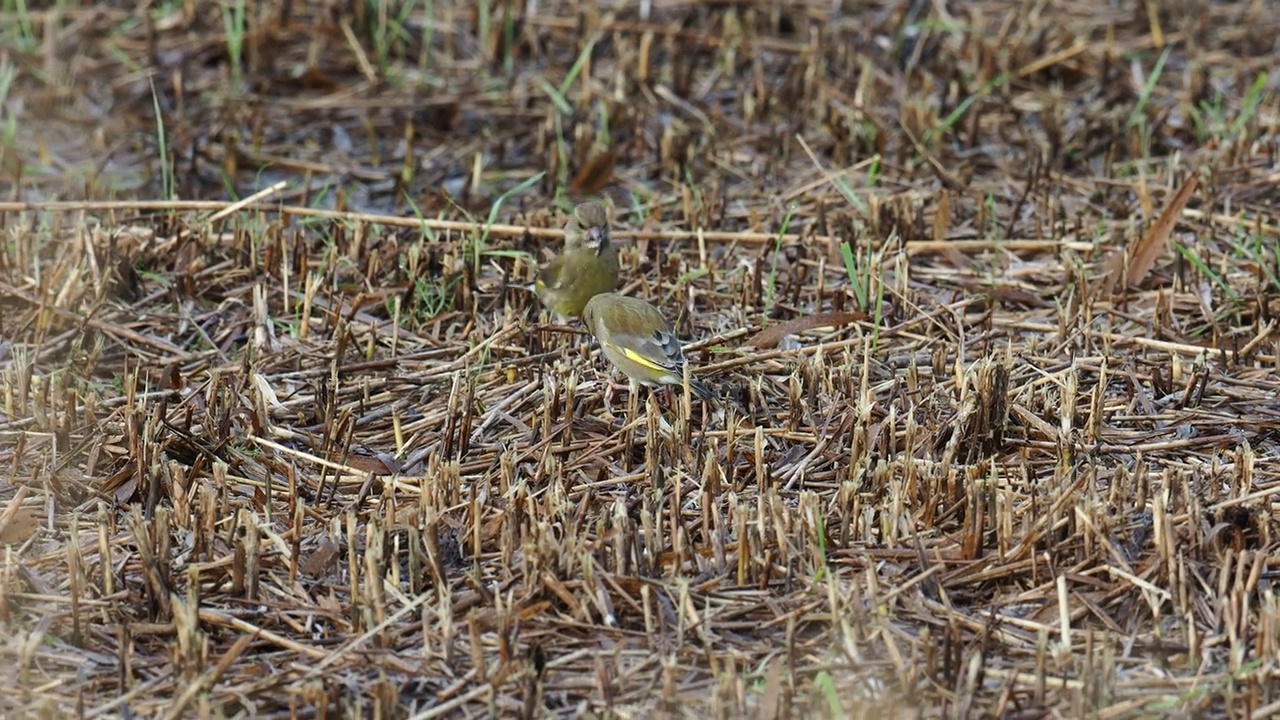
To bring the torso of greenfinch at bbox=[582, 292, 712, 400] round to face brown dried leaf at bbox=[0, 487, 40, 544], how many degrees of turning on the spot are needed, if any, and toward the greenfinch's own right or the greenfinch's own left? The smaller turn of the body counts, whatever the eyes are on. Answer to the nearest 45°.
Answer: approximately 90° to the greenfinch's own left

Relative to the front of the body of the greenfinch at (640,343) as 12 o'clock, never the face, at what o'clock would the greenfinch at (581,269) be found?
the greenfinch at (581,269) is roughly at 1 o'clock from the greenfinch at (640,343).

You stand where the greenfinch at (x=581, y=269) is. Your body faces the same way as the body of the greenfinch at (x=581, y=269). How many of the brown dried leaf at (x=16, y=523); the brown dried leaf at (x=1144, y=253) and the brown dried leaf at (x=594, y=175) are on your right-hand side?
1

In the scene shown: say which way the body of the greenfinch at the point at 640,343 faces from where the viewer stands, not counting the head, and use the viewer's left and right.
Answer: facing away from the viewer and to the left of the viewer

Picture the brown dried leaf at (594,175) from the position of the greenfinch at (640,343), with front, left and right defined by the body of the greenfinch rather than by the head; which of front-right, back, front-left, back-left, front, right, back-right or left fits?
front-right

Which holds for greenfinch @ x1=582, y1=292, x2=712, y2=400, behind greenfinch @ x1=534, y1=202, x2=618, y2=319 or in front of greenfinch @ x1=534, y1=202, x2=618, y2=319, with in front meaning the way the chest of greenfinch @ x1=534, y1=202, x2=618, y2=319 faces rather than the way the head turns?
in front

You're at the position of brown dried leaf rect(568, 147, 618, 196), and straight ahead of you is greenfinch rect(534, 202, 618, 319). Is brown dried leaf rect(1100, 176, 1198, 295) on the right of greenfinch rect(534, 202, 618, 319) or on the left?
left

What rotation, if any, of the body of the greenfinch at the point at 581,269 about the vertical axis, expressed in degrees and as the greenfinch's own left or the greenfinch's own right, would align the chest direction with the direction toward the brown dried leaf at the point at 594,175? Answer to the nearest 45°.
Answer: approximately 135° to the greenfinch's own left

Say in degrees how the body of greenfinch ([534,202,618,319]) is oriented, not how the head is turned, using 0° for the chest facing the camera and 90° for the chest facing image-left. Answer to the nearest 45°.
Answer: approximately 315°
